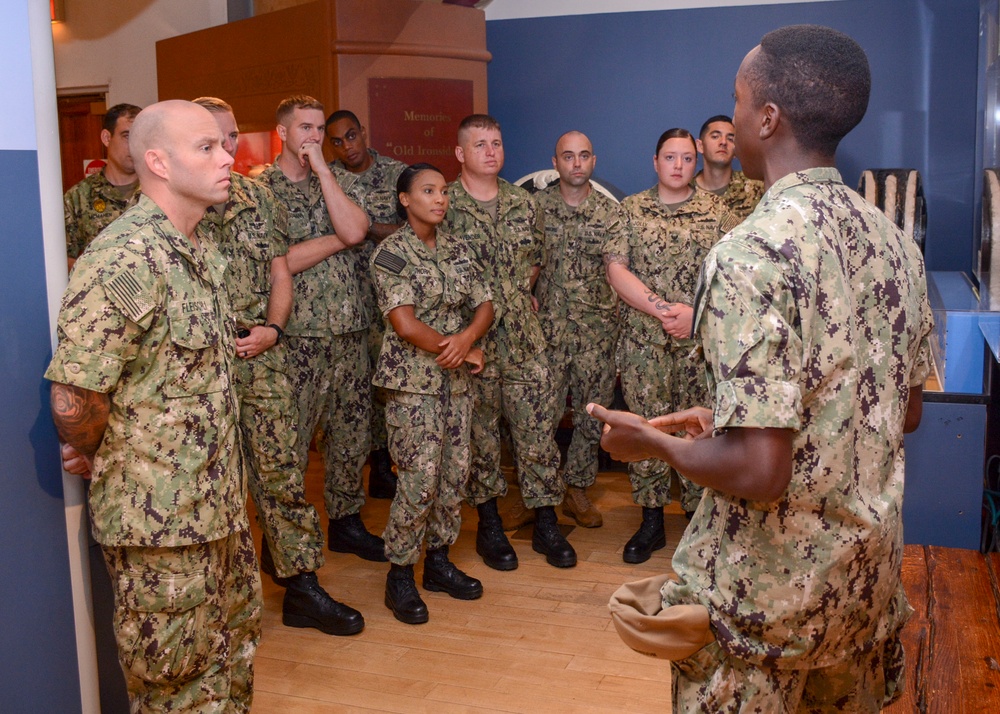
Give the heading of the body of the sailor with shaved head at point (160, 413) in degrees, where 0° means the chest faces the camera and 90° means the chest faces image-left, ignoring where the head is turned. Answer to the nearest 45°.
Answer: approximately 315°

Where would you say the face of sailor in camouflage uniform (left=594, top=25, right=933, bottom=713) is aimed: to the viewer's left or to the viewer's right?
to the viewer's left

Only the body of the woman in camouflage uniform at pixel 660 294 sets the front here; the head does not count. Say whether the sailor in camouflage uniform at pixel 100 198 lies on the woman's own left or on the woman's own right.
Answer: on the woman's own right

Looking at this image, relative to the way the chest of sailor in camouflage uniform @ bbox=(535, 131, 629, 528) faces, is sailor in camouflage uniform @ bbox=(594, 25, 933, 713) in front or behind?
in front

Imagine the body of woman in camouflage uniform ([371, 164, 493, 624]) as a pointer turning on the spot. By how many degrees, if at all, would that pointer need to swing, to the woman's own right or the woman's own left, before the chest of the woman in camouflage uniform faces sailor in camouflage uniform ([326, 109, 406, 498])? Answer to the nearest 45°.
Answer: approximately 135° to the woman's own left

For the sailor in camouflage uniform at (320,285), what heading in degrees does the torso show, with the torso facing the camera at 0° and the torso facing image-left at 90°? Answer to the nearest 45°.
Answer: approximately 315°

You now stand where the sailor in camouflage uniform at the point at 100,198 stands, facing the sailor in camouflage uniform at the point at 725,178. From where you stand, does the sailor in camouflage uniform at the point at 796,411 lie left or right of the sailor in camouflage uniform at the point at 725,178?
right

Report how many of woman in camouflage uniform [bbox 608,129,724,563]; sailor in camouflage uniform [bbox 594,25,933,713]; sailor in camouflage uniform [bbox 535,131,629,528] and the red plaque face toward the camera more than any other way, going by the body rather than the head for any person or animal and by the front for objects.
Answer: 3

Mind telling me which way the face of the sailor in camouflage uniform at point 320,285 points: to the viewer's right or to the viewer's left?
to the viewer's right

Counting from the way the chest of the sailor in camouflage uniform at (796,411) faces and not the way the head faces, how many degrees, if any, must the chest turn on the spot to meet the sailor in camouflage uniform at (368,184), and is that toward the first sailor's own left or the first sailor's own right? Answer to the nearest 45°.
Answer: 0° — they already face them

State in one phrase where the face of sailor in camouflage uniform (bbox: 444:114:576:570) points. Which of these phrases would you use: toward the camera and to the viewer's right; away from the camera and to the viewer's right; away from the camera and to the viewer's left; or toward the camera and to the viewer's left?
toward the camera and to the viewer's right
